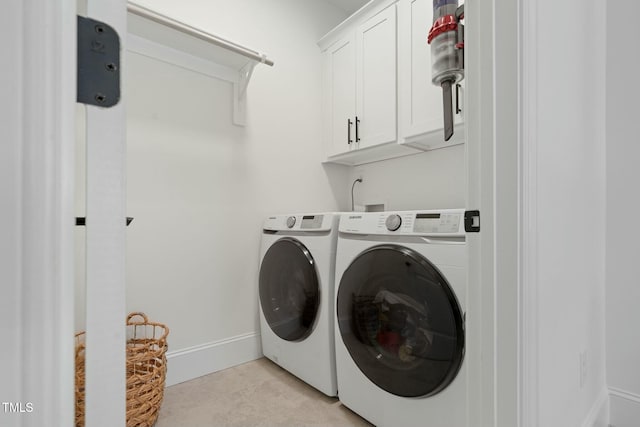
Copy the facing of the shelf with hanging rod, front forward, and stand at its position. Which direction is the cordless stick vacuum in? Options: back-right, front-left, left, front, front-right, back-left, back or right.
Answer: front

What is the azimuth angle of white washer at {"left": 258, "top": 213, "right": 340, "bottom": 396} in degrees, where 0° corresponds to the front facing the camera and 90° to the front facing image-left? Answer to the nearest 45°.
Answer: approximately 45°

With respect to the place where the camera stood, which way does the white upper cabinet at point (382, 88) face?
facing the viewer and to the left of the viewer

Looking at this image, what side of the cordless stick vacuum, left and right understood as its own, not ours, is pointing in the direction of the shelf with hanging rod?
front

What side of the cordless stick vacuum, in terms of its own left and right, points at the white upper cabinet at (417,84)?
right

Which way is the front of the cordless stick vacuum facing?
to the viewer's left

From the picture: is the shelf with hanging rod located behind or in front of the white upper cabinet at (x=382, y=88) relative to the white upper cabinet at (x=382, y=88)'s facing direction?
in front

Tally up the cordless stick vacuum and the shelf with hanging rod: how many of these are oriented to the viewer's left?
1

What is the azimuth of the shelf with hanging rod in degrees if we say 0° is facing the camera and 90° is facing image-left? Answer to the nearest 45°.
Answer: approximately 315°
